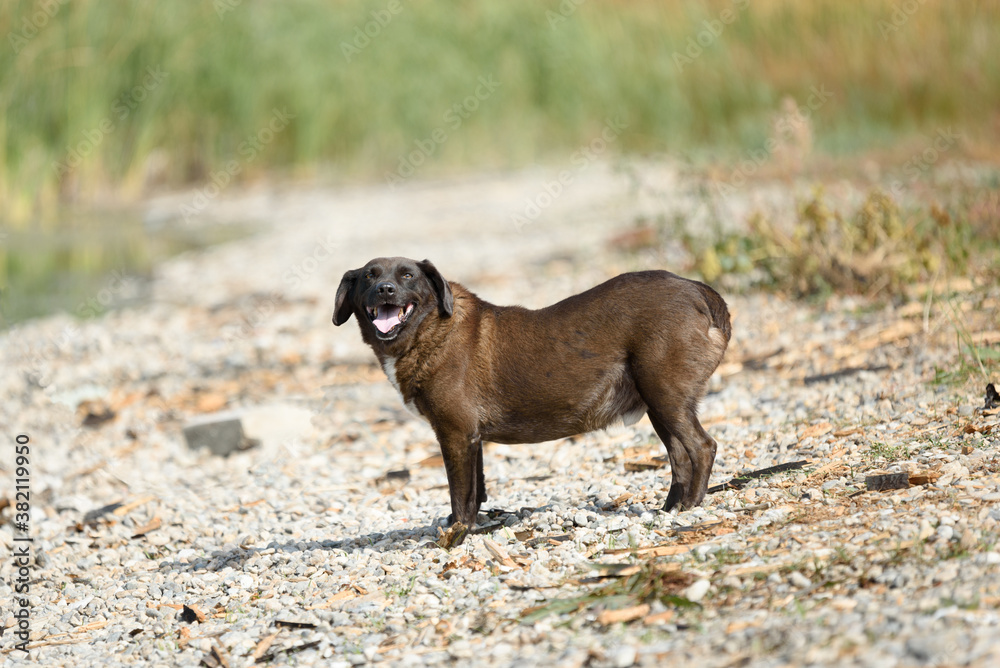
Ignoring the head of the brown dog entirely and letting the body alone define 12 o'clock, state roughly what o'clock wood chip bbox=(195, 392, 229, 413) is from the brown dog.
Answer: The wood chip is roughly at 2 o'clock from the brown dog.

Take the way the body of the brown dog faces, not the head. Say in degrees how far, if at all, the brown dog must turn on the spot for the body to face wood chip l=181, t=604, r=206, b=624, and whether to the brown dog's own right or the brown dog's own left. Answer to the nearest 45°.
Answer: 0° — it already faces it

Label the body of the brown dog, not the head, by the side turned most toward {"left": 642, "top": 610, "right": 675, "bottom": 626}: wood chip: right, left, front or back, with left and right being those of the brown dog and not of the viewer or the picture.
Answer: left

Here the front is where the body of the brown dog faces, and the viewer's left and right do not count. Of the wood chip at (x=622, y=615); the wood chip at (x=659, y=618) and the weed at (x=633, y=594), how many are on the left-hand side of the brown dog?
3

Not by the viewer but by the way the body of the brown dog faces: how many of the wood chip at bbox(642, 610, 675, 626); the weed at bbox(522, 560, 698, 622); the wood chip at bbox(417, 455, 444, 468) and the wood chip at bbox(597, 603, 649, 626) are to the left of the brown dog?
3

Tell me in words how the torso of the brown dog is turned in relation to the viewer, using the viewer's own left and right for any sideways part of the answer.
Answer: facing to the left of the viewer

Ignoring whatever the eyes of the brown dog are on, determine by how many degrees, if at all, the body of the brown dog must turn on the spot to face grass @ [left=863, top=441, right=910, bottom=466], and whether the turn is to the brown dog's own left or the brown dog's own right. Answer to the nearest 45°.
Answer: approximately 180°

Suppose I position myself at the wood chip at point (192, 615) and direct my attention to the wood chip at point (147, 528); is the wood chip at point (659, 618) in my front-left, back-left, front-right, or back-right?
back-right
